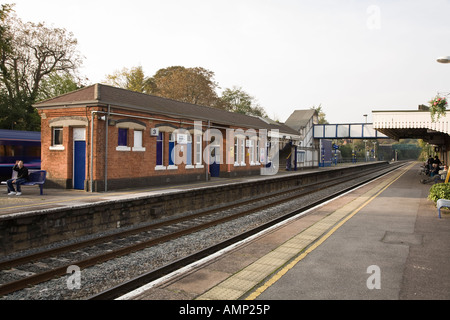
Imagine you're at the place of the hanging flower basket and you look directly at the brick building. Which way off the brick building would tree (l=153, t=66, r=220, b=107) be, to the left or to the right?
right

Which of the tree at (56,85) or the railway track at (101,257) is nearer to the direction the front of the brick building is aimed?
the railway track

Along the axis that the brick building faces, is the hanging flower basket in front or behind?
in front

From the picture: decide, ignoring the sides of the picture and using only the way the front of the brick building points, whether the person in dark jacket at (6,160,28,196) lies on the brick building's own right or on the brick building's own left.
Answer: on the brick building's own right

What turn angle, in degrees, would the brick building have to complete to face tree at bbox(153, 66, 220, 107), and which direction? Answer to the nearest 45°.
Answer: approximately 135° to its left

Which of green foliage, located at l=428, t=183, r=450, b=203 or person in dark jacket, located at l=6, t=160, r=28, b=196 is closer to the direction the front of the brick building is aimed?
the green foliage

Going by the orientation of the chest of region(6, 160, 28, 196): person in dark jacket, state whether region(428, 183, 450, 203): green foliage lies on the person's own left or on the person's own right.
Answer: on the person's own left

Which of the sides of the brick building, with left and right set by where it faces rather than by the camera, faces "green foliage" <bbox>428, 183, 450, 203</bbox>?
front

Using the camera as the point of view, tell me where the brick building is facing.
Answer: facing the viewer and to the right of the viewer

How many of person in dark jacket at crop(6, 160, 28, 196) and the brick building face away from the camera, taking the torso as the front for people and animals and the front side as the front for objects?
0

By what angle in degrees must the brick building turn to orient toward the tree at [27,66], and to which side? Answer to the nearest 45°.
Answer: approximately 180°

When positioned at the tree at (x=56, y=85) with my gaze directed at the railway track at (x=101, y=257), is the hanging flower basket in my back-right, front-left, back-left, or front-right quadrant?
front-left
